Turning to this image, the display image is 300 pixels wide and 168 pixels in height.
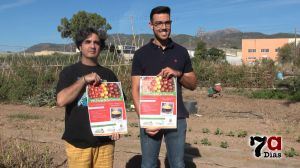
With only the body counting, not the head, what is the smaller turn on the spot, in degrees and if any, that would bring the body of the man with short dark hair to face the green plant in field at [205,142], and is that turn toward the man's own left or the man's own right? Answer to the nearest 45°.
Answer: approximately 180°

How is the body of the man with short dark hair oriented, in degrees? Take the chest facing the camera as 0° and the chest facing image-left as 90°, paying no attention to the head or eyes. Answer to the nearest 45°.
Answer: approximately 0°

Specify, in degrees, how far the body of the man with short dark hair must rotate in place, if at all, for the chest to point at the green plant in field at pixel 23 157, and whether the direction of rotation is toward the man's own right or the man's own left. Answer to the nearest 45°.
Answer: approximately 135° to the man's own right

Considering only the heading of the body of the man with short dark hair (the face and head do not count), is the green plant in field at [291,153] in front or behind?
behind
